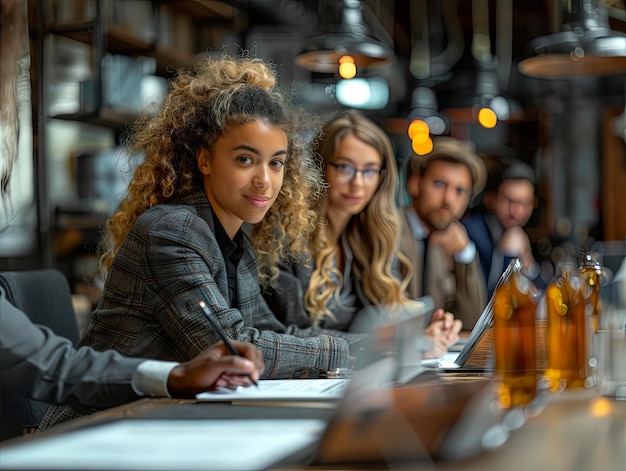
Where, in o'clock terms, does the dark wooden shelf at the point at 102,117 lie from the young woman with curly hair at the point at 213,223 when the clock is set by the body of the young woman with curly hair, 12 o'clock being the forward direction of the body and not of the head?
The dark wooden shelf is roughly at 7 o'clock from the young woman with curly hair.

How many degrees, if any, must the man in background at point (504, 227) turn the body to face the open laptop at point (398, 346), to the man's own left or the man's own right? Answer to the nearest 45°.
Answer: approximately 45° to the man's own right

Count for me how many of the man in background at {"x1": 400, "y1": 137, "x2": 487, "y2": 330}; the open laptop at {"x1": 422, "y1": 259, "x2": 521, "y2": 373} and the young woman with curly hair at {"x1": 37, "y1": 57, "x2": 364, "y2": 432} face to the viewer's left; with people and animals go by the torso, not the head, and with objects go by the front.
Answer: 1

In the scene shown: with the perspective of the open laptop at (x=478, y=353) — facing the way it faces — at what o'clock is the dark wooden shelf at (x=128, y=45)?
The dark wooden shelf is roughly at 2 o'clock from the open laptop.

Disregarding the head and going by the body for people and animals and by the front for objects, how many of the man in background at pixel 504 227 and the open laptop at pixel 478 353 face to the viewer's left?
1

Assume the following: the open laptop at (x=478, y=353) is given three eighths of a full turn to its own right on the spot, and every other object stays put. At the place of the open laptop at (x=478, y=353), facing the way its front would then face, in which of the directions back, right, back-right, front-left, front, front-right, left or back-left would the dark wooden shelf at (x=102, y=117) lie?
left

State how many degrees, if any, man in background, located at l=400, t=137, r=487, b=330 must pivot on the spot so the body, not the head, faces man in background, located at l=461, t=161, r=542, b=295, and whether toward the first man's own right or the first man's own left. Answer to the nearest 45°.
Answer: approximately 135° to the first man's own left

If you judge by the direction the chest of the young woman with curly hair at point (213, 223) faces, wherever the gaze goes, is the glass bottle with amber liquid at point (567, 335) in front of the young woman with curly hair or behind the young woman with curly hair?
in front

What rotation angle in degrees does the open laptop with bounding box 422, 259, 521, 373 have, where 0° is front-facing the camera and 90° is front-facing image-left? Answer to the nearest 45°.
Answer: approximately 90°

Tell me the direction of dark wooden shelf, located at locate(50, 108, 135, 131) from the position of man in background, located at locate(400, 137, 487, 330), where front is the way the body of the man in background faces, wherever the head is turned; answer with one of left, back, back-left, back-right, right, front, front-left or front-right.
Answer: back-right
